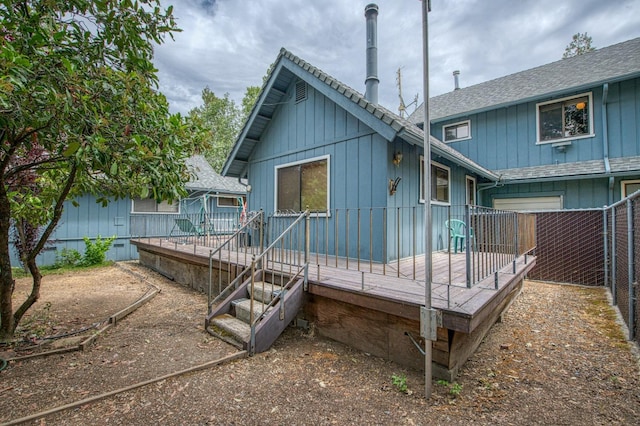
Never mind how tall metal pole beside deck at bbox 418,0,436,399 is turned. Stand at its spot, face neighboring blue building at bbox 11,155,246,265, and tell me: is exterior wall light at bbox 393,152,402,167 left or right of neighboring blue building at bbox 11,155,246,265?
right

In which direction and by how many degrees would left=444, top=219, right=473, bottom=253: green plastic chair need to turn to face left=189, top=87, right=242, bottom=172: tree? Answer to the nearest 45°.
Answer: approximately 180°

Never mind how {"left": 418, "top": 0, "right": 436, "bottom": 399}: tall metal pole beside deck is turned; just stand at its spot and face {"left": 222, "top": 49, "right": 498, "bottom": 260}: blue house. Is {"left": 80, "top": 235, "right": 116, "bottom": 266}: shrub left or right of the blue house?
left

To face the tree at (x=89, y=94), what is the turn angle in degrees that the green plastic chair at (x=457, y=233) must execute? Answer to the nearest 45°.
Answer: approximately 90° to its right

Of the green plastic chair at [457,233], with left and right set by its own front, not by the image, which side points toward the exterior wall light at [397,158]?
right

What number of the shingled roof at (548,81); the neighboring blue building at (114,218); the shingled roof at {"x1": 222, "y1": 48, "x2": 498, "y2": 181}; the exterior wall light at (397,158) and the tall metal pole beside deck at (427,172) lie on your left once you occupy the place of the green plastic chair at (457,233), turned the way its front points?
1

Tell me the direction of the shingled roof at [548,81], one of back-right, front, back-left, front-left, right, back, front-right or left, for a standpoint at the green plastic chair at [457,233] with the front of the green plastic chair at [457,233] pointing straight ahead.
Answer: left

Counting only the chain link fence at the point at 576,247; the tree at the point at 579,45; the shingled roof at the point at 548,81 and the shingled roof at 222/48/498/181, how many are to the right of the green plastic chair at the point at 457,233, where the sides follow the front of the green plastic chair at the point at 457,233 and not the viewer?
1

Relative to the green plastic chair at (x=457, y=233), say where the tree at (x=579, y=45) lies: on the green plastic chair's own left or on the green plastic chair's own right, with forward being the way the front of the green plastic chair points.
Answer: on the green plastic chair's own left

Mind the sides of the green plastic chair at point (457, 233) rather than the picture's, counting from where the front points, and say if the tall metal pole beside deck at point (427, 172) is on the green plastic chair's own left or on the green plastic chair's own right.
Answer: on the green plastic chair's own right

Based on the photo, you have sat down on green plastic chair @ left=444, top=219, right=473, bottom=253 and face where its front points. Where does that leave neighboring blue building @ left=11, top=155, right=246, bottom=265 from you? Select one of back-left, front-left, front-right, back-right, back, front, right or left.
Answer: back-right

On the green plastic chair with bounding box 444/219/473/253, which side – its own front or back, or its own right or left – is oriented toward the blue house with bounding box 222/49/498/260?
back
